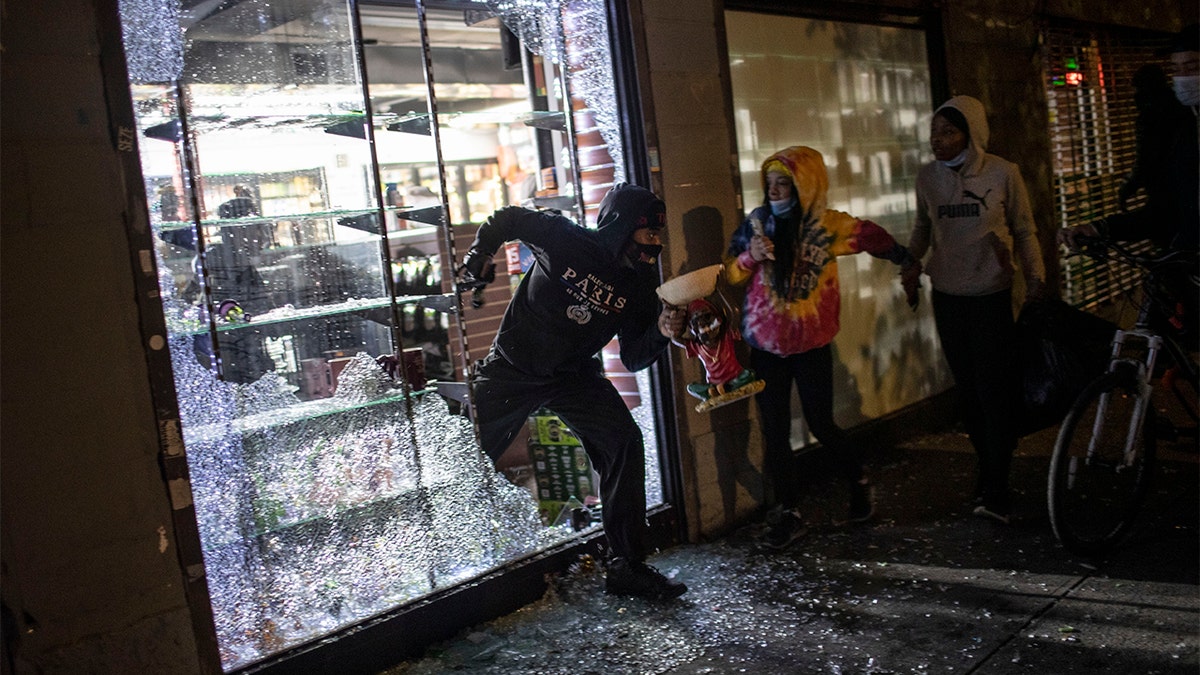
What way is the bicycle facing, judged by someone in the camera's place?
facing the viewer and to the left of the viewer

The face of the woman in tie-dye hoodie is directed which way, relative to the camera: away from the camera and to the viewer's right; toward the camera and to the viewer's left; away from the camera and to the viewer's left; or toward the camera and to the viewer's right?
toward the camera and to the viewer's left

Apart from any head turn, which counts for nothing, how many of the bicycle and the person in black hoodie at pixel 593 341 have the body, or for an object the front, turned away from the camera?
0

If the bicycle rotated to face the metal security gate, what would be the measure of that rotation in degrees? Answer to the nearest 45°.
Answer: approximately 135° to its right

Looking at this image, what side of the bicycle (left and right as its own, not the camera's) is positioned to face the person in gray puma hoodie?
right

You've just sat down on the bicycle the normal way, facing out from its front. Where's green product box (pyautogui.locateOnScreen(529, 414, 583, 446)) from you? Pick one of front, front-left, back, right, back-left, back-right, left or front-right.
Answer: front-right

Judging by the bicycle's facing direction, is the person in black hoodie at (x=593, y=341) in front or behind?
in front

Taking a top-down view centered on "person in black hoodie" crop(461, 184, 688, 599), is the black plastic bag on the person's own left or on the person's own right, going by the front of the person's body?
on the person's own left
